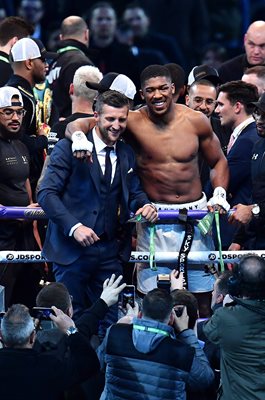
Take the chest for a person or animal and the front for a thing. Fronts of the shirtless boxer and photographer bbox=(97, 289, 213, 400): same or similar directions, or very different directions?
very different directions

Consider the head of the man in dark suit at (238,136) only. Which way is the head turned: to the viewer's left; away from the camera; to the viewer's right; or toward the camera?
to the viewer's left

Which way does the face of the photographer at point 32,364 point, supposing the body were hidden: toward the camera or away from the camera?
away from the camera

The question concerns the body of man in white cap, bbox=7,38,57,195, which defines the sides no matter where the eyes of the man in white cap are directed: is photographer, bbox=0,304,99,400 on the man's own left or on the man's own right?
on the man's own right

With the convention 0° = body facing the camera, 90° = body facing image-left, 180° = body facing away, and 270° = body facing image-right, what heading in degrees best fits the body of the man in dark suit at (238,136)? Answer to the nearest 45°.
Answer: approximately 90°

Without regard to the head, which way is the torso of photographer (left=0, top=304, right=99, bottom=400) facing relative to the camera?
away from the camera

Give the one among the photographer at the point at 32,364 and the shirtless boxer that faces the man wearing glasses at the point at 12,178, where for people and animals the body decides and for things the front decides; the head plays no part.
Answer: the photographer

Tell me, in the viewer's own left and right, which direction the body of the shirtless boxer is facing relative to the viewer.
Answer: facing the viewer

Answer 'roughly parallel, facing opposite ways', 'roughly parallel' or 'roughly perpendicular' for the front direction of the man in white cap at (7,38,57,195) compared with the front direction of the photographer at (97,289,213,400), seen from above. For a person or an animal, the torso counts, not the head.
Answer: roughly perpendicular

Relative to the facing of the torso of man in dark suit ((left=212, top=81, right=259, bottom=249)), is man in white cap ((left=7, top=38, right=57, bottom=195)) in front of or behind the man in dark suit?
in front

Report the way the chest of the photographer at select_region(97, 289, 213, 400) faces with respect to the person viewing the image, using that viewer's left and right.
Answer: facing away from the viewer

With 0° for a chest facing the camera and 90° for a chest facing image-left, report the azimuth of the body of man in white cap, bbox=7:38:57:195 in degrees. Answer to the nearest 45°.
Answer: approximately 270°
